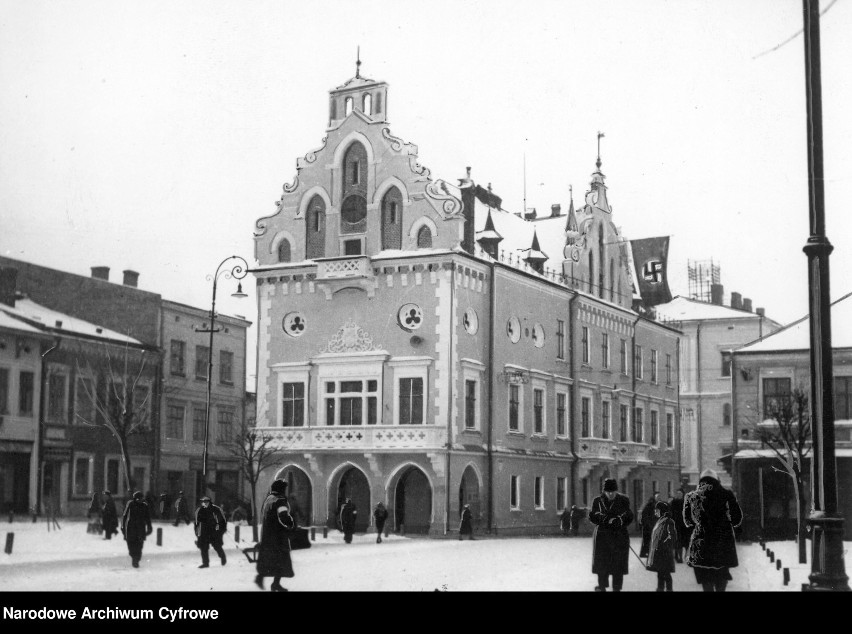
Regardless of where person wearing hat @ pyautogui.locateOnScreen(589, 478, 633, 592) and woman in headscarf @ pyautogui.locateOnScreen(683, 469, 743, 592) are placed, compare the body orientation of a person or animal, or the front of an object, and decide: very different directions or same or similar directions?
very different directions

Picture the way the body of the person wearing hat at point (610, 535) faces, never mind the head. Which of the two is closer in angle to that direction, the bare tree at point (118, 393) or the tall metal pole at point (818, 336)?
the tall metal pole

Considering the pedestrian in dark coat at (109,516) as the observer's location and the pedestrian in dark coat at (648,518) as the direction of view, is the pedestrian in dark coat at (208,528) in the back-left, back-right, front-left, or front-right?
front-right

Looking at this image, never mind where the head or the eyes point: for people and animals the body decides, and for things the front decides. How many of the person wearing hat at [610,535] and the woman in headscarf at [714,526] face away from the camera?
1

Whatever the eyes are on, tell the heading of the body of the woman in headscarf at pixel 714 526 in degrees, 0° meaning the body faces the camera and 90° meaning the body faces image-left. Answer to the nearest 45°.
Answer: approximately 180°

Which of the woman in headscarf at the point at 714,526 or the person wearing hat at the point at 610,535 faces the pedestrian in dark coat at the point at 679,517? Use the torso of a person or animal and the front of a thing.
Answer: the woman in headscarf

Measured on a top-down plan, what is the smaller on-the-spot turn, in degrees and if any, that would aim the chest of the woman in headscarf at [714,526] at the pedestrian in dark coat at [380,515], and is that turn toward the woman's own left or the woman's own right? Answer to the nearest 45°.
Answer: approximately 45° to the woman's own left

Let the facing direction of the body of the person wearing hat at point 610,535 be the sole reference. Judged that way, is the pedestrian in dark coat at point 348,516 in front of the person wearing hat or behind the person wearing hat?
behind

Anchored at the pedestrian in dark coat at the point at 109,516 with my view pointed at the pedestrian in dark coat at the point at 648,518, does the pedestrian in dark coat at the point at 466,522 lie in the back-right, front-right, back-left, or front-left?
front-left

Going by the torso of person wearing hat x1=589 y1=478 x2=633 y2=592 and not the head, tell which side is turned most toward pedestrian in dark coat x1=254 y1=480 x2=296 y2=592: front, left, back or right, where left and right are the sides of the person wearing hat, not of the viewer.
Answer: right

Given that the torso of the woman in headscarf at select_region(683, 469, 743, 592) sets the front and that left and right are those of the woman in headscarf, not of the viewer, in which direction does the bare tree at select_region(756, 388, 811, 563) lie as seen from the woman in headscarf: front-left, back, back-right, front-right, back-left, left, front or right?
front

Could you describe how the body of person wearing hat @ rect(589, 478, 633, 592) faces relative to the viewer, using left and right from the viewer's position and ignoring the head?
facing the viewer

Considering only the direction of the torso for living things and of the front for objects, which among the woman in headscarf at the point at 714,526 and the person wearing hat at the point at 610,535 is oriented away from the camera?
the woman in headscarf
